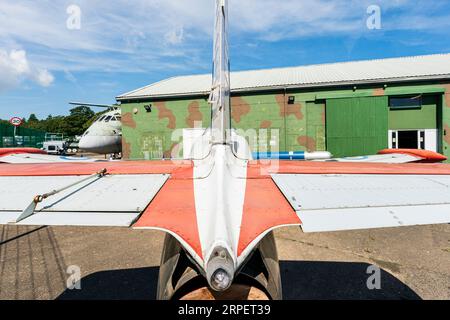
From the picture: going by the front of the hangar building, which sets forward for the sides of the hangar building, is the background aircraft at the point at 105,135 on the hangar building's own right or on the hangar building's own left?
on the hangar building's own right

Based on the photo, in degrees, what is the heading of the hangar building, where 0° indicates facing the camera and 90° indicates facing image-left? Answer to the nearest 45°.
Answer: approximately 0°
